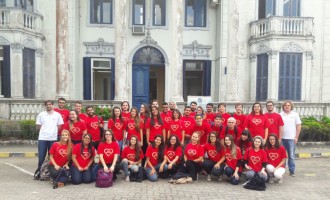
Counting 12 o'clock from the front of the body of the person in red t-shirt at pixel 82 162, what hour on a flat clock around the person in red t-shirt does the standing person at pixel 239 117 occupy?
The standing person is roughly at 9 o'clock from the person in red t-shirt.

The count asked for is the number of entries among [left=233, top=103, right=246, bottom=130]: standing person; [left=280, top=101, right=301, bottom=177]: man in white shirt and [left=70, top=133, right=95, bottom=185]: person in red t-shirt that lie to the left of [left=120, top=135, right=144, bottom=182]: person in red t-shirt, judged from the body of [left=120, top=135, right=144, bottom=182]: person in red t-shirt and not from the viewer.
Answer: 2

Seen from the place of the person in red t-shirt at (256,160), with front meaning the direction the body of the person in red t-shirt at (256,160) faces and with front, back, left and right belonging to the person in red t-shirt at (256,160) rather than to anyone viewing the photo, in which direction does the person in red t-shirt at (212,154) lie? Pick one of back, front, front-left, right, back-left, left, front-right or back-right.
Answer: right

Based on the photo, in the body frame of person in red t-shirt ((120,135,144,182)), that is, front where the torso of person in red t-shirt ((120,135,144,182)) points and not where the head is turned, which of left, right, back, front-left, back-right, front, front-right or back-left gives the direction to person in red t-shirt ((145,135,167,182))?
left
